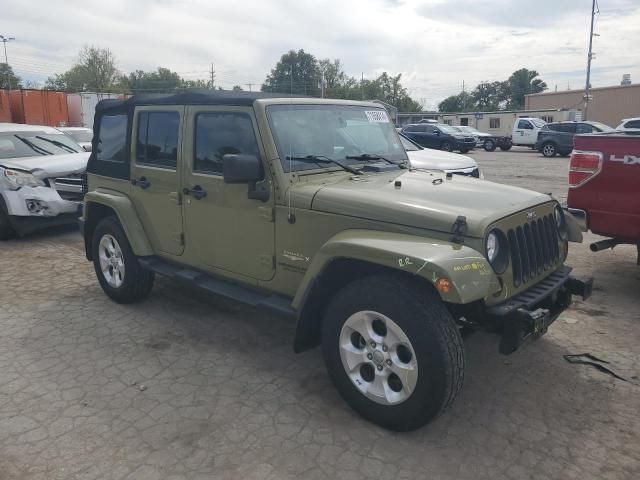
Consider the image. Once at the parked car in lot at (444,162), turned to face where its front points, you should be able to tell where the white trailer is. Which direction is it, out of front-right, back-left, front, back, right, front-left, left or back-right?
back

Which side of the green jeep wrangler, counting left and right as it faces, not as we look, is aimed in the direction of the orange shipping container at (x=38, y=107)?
back

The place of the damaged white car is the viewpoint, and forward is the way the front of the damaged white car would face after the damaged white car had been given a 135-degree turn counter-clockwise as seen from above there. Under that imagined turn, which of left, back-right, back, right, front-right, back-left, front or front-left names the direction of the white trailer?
front

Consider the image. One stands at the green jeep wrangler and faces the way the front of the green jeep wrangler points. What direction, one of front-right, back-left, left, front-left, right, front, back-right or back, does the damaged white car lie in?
back

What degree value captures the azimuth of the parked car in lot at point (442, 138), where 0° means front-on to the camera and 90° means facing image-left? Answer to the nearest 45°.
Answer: approximately 315°
